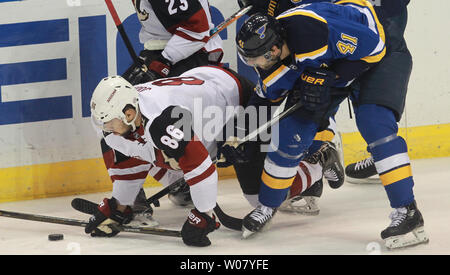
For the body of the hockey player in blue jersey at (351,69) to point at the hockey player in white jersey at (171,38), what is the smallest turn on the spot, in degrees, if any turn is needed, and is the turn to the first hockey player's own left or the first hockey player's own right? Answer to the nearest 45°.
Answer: approximately 90° to the first hockey player's own right

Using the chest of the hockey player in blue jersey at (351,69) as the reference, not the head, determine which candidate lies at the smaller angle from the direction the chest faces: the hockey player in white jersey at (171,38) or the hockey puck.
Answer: the hockey puck

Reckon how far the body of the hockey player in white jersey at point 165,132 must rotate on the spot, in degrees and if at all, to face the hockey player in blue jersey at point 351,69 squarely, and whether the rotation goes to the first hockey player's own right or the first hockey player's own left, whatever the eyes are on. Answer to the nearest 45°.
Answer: approximately 135° to the first hockey player's own left

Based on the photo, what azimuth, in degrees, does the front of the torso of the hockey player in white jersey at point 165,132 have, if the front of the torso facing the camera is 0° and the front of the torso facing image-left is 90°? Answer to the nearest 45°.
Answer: approximately 45°

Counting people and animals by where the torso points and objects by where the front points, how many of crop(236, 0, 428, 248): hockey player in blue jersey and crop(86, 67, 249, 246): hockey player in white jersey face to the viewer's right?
0

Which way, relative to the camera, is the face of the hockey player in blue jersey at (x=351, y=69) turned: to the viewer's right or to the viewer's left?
to the viewer's left

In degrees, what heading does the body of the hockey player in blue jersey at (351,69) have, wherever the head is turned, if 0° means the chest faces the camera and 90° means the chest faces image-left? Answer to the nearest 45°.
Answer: approximately 45°

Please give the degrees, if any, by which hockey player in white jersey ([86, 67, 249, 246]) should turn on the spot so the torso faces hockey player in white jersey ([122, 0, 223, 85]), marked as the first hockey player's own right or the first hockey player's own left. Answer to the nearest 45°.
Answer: approximately 135° to the first hockey player's own right

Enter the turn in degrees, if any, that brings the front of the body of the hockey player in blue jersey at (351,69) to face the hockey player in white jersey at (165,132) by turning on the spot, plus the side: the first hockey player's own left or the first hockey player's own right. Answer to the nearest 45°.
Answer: approximately 45° to the first hockey player's own right
